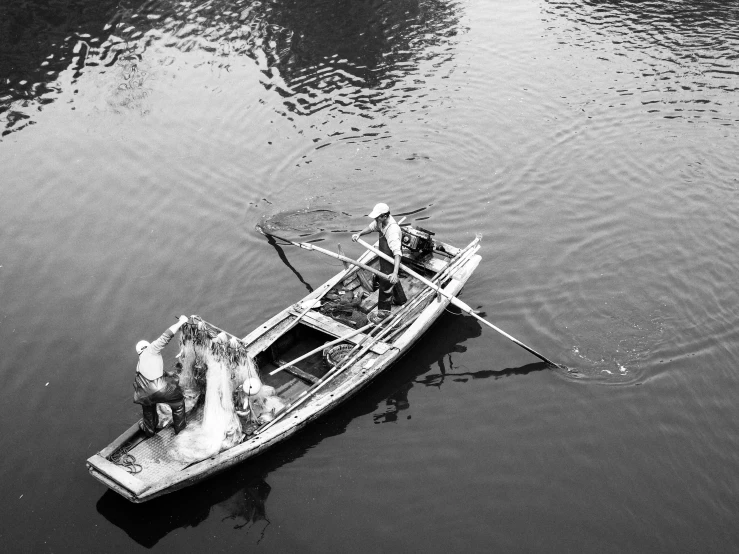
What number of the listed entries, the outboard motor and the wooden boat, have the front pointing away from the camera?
0

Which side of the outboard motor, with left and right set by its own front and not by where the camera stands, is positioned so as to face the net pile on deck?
front

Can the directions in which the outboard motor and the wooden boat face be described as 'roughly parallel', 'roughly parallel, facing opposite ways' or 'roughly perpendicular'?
roughly parallel

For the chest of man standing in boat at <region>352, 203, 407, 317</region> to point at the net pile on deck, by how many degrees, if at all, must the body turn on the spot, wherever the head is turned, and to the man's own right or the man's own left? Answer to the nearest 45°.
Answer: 0° — they already face it

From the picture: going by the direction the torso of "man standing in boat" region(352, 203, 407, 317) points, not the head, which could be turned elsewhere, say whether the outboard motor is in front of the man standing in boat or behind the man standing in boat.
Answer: behind

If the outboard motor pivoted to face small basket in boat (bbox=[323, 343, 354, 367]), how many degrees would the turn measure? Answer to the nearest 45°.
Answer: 0° — it already faces it

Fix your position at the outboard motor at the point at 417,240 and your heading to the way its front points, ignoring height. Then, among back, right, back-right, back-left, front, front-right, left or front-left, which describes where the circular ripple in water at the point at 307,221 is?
right

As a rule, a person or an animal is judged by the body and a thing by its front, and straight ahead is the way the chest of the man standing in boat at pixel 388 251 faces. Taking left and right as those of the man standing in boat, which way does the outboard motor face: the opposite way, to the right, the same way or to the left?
the same way

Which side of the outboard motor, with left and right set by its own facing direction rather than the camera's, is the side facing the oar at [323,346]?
front

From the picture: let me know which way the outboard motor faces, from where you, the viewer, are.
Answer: facing the viewer and to the left of the viewer

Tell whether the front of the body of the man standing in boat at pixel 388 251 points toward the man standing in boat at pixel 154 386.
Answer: yes

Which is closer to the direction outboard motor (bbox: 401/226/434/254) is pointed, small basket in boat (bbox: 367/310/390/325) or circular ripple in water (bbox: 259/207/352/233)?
the small basket in boat

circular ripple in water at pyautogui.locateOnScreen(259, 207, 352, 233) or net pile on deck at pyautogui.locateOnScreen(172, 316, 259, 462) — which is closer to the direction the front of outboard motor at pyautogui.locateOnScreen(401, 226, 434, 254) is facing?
the net pile on deck

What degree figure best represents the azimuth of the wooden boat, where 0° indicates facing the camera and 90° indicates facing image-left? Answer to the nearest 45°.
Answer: approximately 45°

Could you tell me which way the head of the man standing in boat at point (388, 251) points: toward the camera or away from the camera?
toward the camera

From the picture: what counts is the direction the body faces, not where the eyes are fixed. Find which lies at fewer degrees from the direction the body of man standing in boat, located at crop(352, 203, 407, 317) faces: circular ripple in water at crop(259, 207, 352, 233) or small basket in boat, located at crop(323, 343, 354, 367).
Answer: the small basket in boat

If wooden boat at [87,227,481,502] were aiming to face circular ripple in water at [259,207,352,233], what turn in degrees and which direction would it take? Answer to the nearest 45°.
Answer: approximately 135° to its right

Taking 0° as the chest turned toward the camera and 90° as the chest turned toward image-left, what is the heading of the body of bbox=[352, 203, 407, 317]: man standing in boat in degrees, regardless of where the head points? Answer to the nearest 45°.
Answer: approximately 45°
